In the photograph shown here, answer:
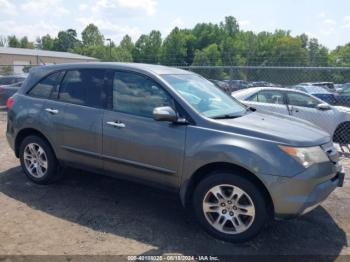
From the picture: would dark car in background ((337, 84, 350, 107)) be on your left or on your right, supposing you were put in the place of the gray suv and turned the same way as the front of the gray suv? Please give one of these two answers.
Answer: on your left

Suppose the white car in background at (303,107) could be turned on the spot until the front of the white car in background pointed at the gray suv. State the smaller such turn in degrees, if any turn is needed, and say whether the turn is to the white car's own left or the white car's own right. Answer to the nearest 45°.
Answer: approximately 90° to the white car's own right

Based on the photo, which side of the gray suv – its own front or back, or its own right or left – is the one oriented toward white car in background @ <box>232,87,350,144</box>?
left

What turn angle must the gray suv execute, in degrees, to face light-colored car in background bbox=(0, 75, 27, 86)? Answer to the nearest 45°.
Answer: approximately 180°

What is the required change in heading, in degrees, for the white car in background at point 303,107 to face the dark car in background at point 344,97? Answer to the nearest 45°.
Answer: approximately 90° to its left

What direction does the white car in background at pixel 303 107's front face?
to the viewer's right
